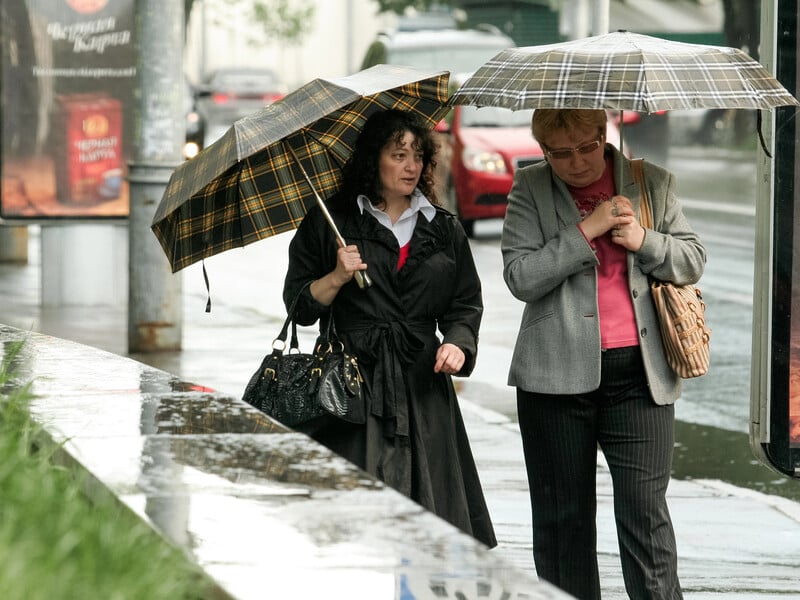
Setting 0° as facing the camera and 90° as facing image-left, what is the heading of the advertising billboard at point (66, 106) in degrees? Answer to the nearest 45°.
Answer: approximately 0°

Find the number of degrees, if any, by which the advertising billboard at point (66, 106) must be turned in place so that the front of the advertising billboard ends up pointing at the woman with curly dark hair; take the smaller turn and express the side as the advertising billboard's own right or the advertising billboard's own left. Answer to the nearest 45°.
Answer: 0° — it already faces them

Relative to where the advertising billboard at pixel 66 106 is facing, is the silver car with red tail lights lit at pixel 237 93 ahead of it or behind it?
behind

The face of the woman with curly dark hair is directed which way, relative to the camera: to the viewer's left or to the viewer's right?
to the viewer's right
